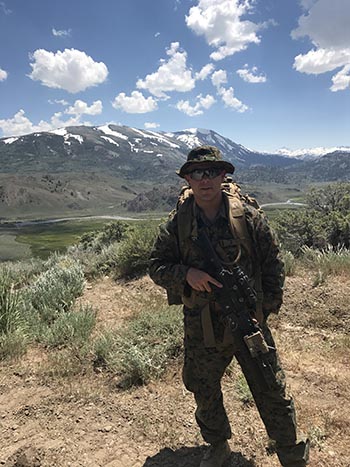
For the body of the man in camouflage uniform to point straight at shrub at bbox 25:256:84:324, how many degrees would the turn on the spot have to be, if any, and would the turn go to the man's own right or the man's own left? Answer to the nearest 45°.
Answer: approximately 135° to the man's own right

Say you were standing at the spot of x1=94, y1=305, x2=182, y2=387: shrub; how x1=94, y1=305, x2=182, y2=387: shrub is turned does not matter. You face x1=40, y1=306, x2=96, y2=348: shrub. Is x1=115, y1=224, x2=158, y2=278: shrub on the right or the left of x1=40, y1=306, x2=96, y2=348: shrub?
right

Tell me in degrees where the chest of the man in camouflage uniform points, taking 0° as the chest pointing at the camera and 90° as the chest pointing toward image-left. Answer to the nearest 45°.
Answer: approximately 0°

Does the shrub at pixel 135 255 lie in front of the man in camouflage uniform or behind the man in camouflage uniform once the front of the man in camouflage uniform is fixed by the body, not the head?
behind

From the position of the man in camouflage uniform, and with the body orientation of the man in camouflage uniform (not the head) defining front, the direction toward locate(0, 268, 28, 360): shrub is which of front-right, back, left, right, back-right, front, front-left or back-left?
back-right

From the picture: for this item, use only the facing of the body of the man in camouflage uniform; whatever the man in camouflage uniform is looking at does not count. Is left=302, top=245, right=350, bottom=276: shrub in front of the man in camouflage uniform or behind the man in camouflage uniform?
behind
